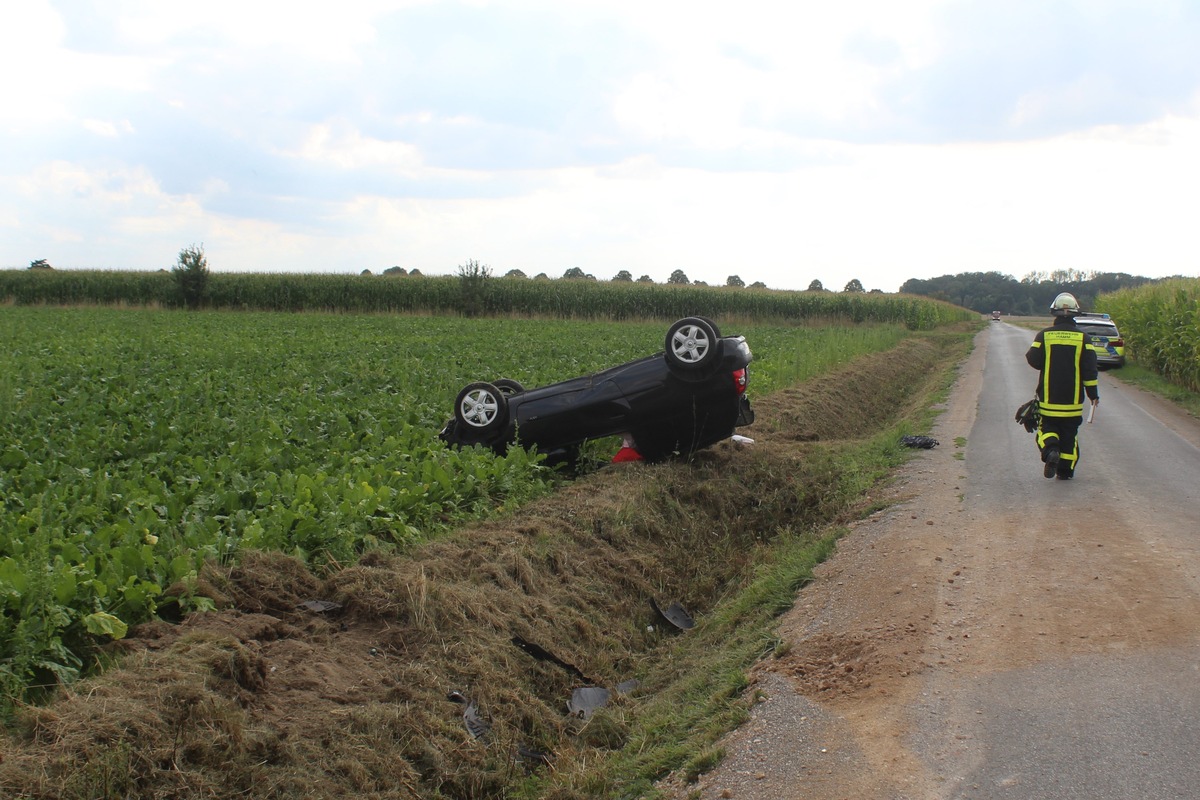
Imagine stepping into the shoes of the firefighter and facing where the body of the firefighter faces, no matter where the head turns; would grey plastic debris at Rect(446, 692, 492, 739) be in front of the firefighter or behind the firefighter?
behind

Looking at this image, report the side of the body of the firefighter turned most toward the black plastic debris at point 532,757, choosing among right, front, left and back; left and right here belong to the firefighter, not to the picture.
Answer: back

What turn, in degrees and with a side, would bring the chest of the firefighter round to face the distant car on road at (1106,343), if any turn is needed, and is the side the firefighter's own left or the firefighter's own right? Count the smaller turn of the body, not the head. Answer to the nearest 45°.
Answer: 0° — they already face it

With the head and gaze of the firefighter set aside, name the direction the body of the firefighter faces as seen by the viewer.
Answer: away from the camera

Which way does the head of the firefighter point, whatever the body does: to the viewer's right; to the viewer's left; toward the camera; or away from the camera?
away from the camera
